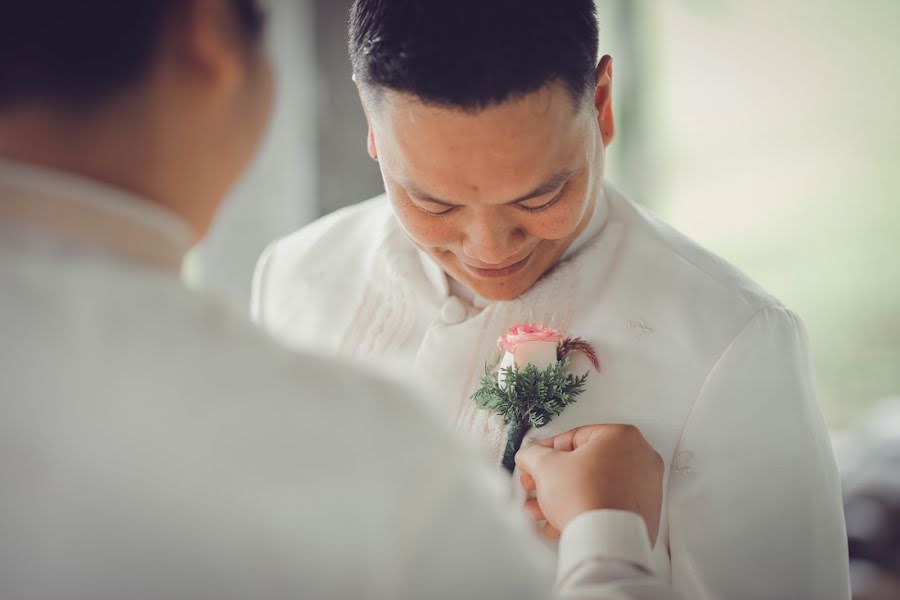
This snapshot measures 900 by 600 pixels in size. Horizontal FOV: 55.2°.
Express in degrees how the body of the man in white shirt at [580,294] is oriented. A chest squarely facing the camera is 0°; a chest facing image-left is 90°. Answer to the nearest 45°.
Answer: approximately 45°

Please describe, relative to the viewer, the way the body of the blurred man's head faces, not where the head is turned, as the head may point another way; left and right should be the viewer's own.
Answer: facing away from the viewer and to the right of the viewer

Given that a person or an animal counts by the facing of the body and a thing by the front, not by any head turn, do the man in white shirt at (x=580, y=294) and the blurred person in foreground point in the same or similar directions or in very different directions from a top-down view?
very different directions

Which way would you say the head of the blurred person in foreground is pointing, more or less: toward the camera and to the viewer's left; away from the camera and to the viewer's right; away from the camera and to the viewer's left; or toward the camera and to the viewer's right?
away from the camera and to the viewer's right

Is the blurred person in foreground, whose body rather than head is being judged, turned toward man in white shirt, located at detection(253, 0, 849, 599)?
yes

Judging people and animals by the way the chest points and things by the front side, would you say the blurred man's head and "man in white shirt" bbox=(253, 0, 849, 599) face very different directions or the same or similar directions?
very different directions

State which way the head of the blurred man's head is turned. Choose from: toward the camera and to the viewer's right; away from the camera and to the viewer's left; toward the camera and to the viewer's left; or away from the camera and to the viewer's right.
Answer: away from the camera and to the viewer's right

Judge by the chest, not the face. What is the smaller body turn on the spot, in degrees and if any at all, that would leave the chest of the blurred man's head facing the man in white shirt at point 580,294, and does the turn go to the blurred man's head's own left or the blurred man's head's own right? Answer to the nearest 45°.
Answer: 0° — they already face them
